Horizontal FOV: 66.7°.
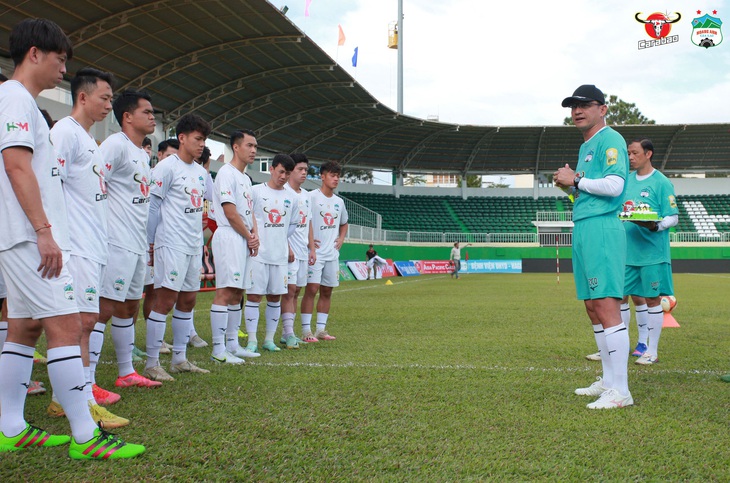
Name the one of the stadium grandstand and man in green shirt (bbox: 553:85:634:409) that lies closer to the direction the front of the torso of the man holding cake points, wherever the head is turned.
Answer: the man in green shirt

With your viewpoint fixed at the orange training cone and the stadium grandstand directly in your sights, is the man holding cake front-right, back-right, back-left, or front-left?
back-left

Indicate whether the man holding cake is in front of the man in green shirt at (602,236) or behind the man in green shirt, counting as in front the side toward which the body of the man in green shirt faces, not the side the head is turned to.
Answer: behind

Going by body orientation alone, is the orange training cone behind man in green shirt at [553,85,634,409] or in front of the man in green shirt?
behind

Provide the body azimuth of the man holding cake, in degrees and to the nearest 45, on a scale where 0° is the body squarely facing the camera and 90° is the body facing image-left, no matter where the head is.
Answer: approximately 45°

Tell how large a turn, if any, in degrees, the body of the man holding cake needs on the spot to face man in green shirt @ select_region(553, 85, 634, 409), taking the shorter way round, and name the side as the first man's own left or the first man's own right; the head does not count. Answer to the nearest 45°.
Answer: approximately 45° to the first man's own left

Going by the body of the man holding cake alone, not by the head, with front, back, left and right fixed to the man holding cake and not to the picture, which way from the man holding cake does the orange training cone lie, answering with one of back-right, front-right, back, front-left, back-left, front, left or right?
back-right

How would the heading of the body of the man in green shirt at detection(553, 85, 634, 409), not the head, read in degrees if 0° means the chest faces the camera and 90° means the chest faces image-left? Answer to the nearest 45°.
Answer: approximately 45°

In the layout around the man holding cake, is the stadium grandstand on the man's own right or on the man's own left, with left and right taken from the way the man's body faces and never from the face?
on the man's own right
